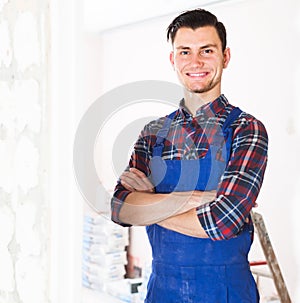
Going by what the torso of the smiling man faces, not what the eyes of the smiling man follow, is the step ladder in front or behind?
behind

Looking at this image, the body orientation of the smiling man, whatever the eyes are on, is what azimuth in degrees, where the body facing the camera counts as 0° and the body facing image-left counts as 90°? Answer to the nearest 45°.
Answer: approximately 0°
